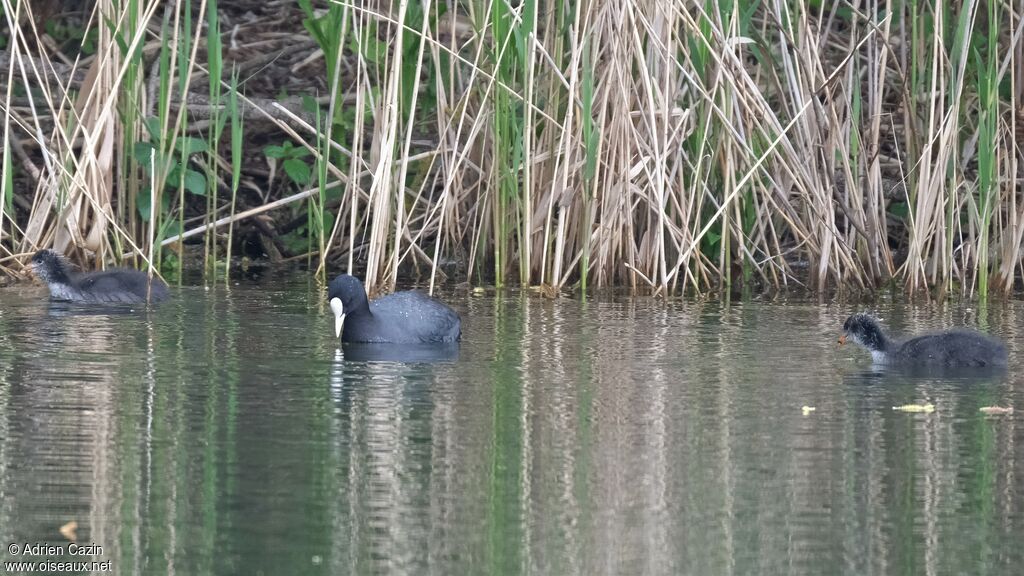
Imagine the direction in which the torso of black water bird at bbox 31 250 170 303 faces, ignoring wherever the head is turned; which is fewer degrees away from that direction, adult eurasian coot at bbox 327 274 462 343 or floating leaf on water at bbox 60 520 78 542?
the floating leaf on water

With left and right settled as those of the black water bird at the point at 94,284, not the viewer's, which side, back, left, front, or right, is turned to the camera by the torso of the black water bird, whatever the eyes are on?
left

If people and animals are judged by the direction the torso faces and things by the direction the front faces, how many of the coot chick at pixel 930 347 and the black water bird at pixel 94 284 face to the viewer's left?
2

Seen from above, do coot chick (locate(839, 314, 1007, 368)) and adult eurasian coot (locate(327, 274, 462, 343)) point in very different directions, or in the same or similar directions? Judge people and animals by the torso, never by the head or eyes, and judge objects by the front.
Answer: same or similar directions

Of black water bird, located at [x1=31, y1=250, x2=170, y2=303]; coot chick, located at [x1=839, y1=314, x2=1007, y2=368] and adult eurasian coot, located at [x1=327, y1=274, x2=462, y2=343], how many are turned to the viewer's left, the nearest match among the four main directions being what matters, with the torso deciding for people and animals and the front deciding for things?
3

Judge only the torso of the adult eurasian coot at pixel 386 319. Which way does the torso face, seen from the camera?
to the viewer's left

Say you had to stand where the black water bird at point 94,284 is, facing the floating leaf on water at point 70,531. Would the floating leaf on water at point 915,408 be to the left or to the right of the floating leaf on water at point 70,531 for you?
left

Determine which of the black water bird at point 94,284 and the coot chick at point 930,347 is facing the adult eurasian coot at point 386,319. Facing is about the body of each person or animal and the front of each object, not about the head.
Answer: the coot chick

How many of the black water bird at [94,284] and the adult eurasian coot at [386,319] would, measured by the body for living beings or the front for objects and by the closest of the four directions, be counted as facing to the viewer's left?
2

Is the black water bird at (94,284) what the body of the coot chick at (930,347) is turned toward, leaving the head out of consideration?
yes

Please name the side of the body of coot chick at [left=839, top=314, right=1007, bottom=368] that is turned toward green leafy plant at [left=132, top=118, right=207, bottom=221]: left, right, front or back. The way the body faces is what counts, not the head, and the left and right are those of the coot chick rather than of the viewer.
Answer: front

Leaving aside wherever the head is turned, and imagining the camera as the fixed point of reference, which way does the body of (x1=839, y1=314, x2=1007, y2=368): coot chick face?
to the viewer's left

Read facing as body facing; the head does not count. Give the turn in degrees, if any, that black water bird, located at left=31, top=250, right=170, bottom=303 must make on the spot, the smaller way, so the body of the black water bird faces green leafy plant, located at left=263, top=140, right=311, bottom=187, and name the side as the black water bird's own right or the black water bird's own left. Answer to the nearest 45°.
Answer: approximately 135° to the black water bird's own right

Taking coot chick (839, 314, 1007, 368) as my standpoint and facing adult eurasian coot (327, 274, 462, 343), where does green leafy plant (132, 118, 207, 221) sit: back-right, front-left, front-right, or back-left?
front-right
